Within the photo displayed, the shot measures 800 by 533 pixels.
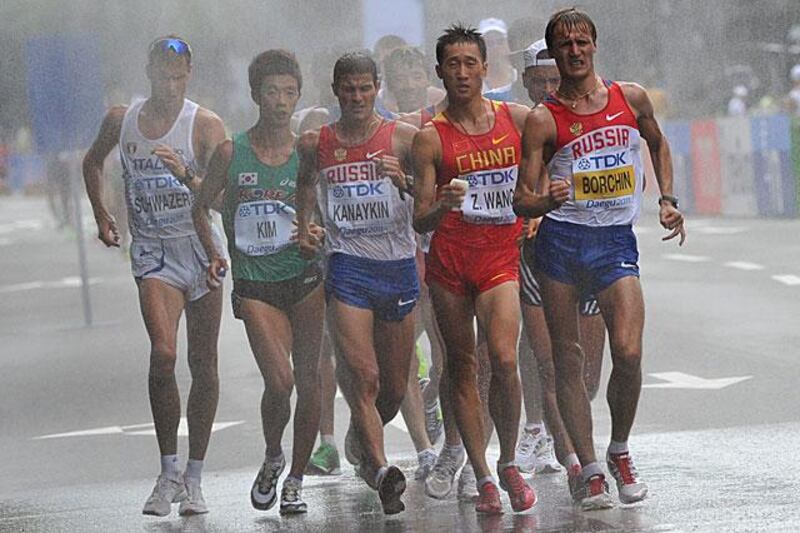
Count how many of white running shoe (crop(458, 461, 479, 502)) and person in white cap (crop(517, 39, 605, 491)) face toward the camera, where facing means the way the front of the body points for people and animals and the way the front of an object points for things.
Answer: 2

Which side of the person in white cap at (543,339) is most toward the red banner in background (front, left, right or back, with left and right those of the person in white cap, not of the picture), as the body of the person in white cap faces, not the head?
back

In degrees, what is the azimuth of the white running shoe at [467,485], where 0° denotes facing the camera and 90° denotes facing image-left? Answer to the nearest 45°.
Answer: approximately 0°

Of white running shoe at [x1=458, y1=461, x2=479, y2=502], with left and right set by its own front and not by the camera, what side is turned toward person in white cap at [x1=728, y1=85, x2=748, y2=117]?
back

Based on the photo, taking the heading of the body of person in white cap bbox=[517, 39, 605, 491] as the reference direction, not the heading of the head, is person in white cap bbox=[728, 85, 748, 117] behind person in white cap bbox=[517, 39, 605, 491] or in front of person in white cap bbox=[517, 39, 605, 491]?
behind
